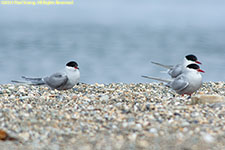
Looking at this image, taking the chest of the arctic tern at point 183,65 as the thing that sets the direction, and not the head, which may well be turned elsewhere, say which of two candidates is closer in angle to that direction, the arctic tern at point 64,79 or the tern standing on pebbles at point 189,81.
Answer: the tern standing on pebbles

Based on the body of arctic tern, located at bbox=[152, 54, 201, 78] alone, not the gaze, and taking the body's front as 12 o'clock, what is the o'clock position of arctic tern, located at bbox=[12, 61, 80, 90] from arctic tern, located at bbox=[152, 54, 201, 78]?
arctic tern, located at bbox=[12, 61, 80, 90] is roughly at 5 o'clock from arctic tern, located at bbox=[152, 54, 201, 78].

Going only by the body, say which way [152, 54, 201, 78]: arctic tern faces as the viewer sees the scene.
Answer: to the viewer's right

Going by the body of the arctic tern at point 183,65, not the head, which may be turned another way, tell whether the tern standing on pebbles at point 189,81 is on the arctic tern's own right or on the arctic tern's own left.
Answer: on the arctic tern's own right
